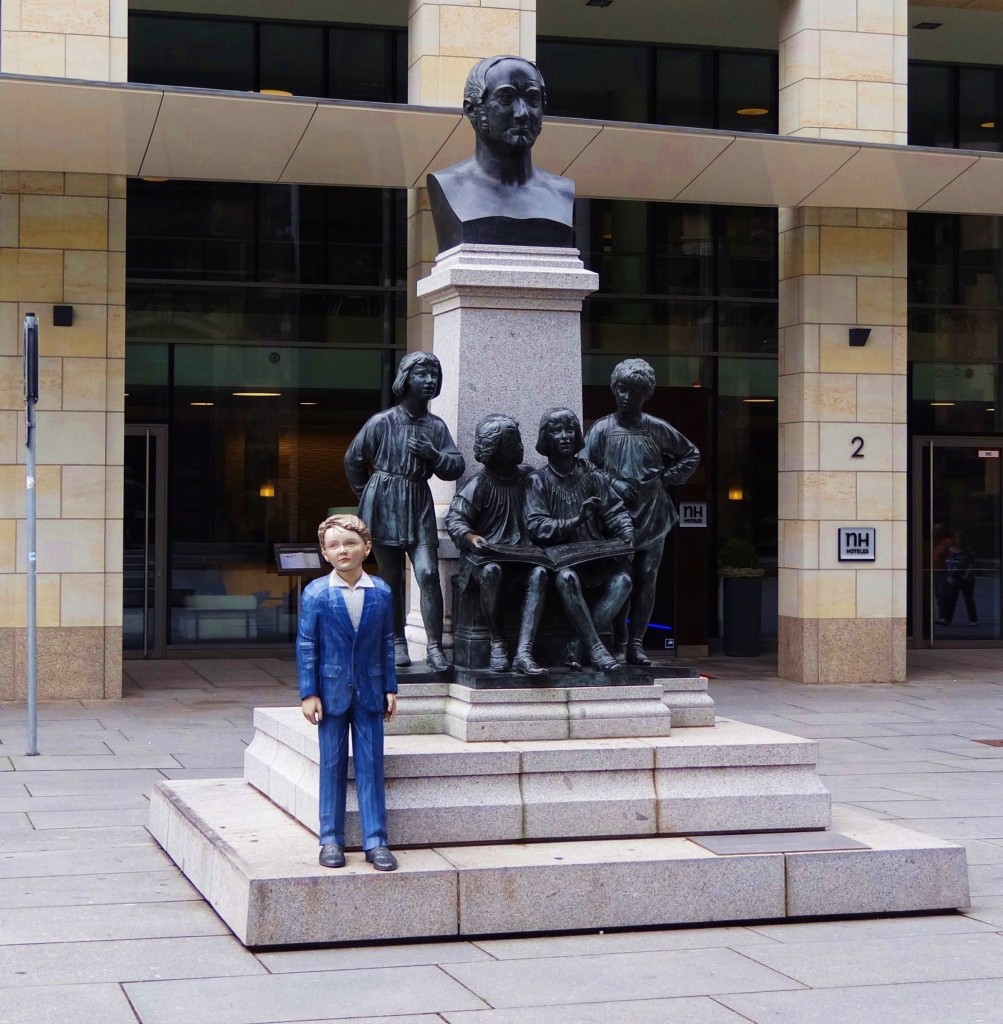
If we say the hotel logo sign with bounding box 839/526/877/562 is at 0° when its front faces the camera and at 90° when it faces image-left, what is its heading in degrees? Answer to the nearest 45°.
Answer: approximately 0°

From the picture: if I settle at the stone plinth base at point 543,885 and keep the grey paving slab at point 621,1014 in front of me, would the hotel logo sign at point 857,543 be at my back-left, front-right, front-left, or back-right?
back-left

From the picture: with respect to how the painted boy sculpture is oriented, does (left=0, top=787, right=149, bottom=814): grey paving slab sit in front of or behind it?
behind

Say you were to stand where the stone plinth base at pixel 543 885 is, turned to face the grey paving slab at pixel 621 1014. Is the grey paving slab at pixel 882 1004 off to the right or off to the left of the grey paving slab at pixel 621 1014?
left

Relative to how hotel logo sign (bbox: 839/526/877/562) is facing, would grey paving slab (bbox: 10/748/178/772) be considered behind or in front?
in front

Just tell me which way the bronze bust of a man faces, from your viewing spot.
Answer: facing the viewer and to the right of the viewer

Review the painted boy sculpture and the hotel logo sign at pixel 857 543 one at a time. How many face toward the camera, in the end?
2

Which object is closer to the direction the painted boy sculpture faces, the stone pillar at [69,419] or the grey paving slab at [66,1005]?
the grey paving slab

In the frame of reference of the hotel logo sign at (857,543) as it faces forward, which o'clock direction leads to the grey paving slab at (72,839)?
The grey paving slab is roughly at 1 o'clock from the hotel logo sign.

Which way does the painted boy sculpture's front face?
toward the camera

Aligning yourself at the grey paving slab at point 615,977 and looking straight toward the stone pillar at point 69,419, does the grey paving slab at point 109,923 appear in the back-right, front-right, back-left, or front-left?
front-left

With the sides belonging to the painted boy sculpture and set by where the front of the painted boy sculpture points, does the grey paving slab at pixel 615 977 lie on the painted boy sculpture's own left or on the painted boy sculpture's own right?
on the painted boy sculpture's own left
